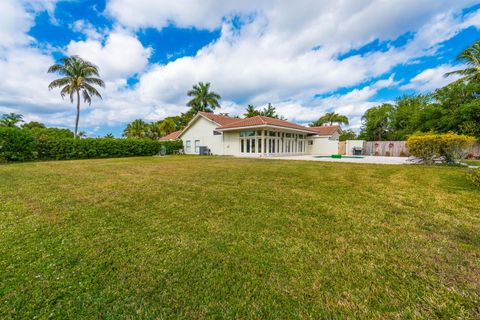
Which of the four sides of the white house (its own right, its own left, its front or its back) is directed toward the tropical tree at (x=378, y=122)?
left

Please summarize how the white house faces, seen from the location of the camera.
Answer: facing the viewer and to the right of the viewer

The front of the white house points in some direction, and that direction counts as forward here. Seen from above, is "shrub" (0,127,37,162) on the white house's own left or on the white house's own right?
on the white house's own right

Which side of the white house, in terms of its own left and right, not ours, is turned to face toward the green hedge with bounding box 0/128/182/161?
right

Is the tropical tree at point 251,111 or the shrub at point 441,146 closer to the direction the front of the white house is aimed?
the shrub
